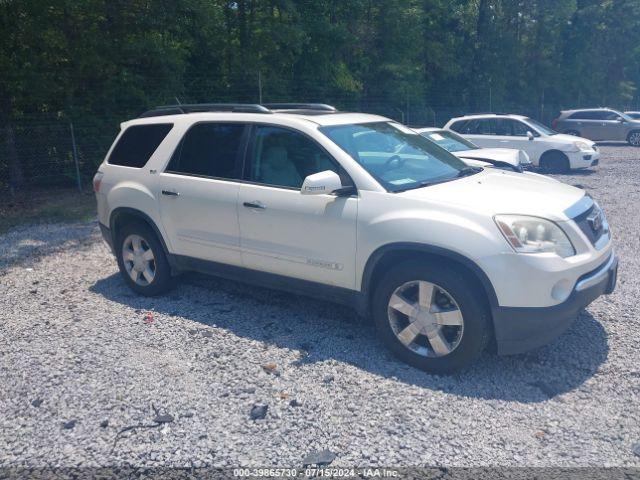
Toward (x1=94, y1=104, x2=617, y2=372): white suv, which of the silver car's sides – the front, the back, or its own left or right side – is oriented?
right

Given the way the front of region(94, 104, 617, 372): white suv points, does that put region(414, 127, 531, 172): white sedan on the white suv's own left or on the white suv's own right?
on the white suv's own left

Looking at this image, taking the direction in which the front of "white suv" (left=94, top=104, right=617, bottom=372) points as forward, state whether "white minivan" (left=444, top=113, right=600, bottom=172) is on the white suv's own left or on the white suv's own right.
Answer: on the white suv's own left

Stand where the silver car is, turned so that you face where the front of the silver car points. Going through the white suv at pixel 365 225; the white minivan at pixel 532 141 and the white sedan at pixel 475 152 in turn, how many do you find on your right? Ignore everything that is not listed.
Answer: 3

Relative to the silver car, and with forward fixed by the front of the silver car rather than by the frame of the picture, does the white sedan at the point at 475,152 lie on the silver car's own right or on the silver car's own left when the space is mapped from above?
on the silver car's own right

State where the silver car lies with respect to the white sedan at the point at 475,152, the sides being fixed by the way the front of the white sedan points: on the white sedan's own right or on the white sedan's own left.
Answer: on the white sedan's own left

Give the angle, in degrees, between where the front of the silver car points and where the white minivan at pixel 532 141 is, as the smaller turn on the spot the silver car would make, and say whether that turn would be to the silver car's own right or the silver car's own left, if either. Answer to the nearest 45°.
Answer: approximately 90° to the silver car's own right

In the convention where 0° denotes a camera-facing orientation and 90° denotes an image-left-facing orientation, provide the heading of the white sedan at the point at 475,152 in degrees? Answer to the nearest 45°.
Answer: approximately 315°

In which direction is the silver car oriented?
to the viewer's right
